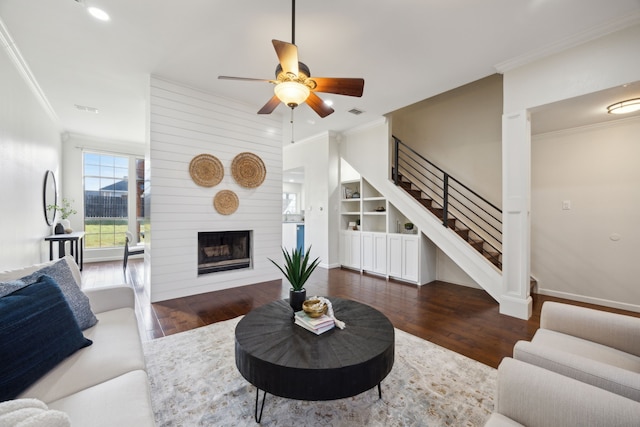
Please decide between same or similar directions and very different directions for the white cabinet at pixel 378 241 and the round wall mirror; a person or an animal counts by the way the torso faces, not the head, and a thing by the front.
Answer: very different directions

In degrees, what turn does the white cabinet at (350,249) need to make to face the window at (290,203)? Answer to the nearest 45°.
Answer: approximately 90° to its right

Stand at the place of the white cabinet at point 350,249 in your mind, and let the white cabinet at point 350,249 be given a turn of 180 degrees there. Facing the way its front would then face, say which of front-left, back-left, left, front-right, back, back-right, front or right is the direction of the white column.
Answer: right

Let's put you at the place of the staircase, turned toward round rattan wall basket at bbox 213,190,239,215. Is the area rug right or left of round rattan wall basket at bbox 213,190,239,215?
left

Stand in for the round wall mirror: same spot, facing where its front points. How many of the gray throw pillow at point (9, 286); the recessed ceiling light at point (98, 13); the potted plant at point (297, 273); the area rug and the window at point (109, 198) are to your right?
4

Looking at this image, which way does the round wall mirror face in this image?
to the viewer's right

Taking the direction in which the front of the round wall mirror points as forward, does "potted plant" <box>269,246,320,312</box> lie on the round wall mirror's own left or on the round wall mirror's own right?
on the round wall mirror's own right

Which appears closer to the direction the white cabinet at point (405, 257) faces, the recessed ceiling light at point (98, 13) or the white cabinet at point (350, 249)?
the recessed ceiling light

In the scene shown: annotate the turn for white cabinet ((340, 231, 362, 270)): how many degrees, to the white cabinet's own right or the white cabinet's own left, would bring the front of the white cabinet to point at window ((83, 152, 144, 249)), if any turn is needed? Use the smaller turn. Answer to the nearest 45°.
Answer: approximately 45° to the white cabinet's own right

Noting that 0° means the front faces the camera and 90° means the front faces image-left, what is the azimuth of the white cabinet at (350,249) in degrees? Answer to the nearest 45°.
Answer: approximately 45°

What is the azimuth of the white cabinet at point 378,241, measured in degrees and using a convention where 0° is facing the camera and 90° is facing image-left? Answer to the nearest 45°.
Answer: approximately 45°

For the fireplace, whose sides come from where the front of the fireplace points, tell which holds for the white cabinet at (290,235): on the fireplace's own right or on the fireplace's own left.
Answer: on the fireplace's own left
